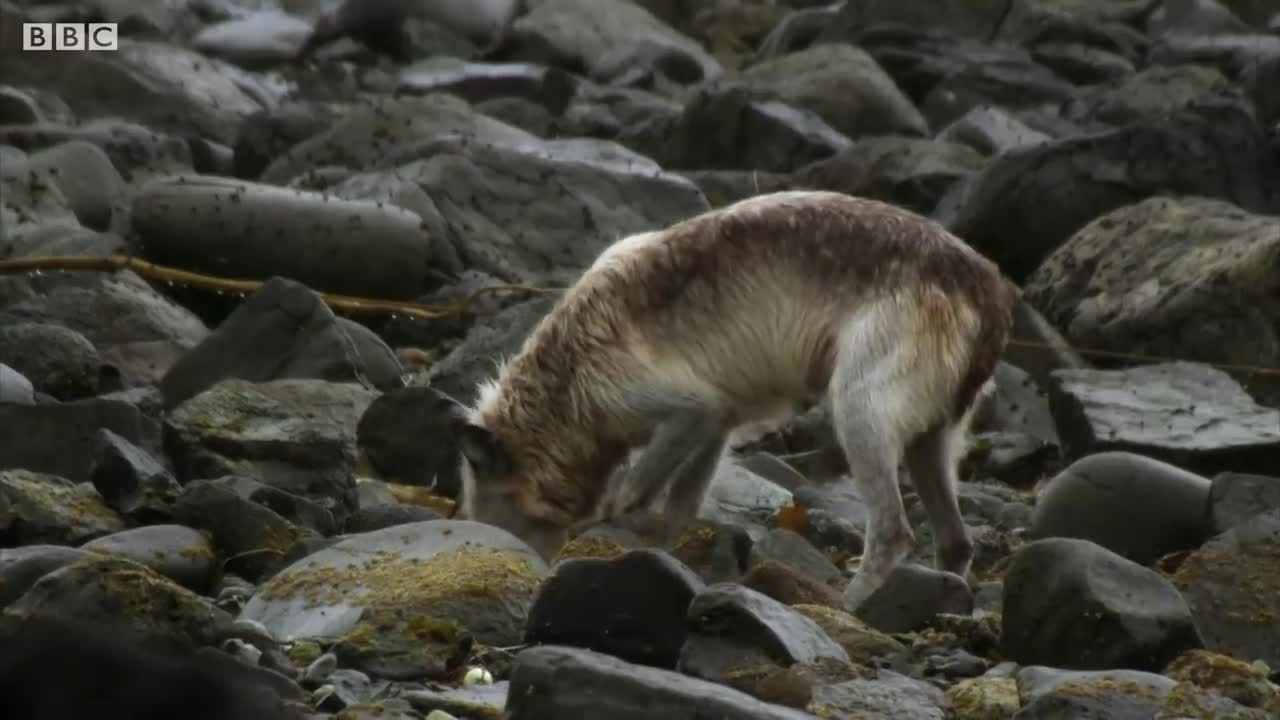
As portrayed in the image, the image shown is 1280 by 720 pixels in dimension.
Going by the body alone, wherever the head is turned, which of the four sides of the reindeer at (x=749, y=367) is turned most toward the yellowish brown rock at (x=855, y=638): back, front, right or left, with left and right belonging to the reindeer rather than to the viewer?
left

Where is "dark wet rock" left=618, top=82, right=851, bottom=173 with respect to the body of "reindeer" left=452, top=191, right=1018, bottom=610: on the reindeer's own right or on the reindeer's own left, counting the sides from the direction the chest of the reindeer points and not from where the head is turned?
on the reindeer's own right

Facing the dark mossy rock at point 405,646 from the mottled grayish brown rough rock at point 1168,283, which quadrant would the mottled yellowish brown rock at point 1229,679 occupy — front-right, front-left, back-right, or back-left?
front-left

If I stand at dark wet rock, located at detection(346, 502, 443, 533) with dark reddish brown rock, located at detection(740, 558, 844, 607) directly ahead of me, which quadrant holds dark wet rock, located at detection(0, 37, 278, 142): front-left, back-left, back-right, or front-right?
back-left

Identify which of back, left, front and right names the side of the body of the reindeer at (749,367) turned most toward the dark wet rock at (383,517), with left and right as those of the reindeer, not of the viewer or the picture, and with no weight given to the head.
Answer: front

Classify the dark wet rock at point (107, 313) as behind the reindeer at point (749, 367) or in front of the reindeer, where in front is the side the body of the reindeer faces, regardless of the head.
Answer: in front

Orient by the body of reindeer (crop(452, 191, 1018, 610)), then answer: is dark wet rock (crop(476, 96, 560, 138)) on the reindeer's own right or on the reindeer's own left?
on the reindeer's own right

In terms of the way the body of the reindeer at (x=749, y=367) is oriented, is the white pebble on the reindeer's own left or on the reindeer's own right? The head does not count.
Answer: on the reindeer's own left

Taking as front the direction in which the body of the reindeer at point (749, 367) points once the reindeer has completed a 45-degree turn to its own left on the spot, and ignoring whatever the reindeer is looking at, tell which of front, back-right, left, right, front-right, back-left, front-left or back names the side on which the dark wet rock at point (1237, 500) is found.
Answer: back-left

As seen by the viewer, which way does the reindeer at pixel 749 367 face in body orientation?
to the viewer's left

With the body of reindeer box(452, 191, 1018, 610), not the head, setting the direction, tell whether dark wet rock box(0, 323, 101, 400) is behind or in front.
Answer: in front
